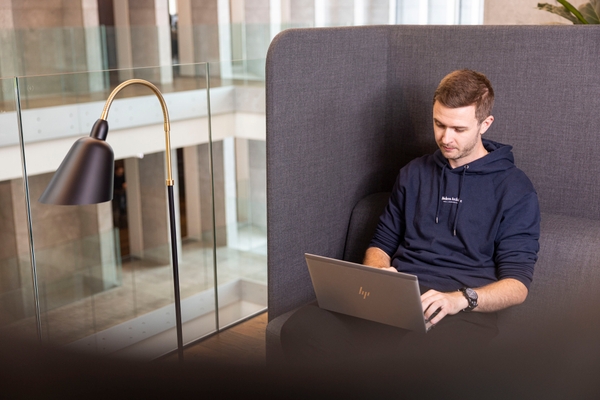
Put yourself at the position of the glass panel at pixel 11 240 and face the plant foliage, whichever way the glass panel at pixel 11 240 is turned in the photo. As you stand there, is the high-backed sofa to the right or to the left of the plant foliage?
right

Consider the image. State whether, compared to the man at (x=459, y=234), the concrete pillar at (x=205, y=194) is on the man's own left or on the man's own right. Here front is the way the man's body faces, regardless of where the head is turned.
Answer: on the man's own right

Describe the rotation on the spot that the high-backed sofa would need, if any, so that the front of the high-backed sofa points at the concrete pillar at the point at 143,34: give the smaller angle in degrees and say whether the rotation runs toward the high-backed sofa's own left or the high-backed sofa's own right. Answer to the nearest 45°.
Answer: approximately 90° to the high-backed sofa's own right

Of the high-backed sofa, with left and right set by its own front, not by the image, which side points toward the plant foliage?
back

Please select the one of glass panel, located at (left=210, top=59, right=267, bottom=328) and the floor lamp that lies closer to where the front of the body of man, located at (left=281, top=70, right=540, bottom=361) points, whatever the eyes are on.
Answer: the floor lamp

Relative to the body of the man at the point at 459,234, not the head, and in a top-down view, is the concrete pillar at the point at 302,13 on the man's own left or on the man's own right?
on the man's own right

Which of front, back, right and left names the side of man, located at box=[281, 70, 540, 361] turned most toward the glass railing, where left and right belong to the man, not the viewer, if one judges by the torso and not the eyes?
right

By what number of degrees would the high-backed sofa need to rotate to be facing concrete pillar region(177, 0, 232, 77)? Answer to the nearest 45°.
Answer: approximately 90° to its right

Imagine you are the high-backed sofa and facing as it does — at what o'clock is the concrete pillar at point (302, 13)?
The concrete pillar is roughly at 4 o'clock from the high-backed sofa.
